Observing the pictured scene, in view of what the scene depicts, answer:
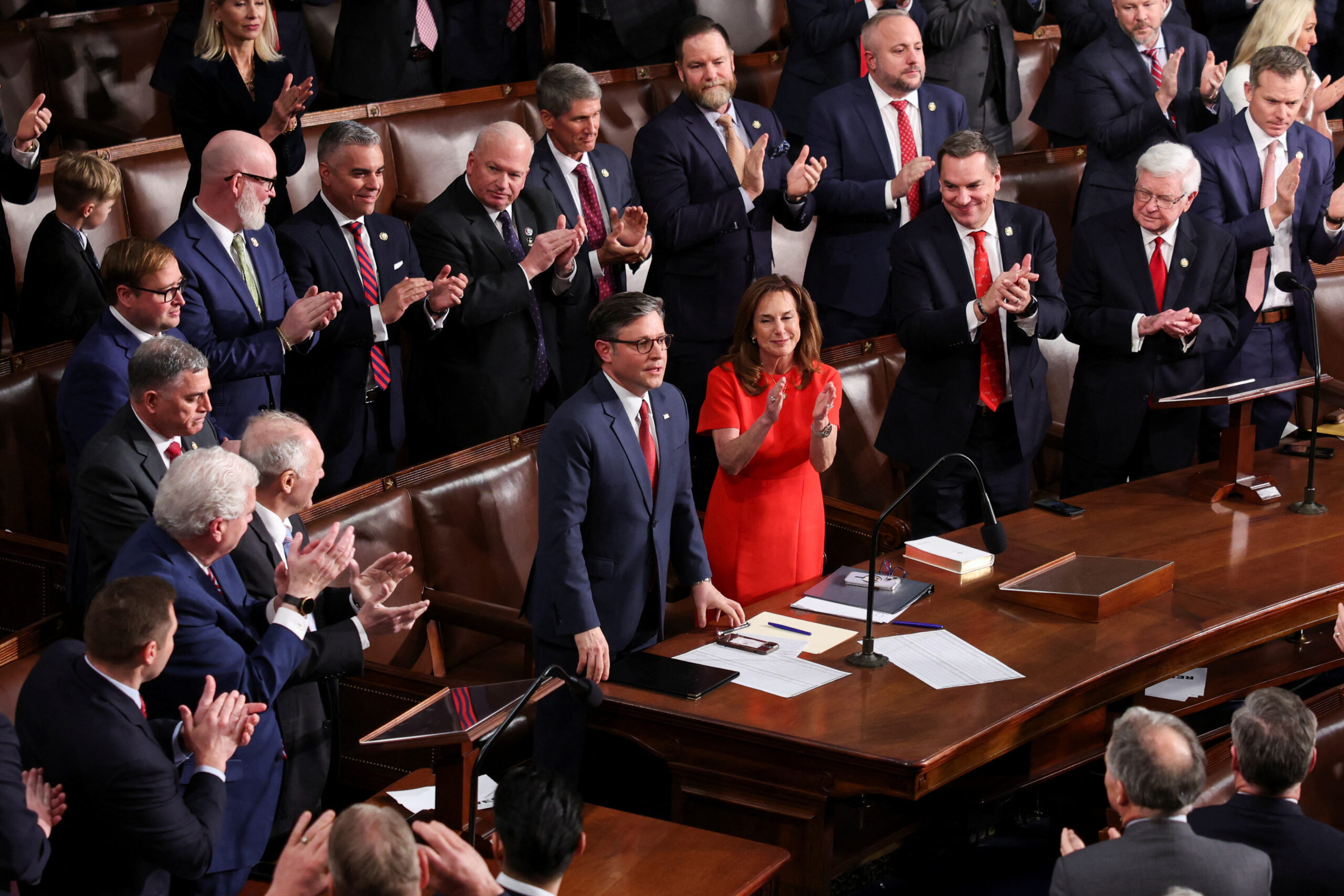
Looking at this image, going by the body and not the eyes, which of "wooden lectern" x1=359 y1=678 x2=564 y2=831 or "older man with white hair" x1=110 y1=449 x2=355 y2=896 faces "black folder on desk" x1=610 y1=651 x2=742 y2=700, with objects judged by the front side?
the older man with white hair

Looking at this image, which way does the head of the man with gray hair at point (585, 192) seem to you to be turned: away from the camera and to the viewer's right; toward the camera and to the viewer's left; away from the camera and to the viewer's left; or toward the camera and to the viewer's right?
toward the camera and to the viewer's right

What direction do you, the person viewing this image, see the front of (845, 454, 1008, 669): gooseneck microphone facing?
facing to the right of the viewer

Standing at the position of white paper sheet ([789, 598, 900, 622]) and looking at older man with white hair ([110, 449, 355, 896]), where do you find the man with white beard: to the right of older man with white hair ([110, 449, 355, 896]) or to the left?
right

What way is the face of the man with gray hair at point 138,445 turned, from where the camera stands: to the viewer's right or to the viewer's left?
to the viewer's right

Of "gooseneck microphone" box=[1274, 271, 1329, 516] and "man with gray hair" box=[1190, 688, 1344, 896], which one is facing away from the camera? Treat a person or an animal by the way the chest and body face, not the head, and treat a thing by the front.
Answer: the man with gray hair
